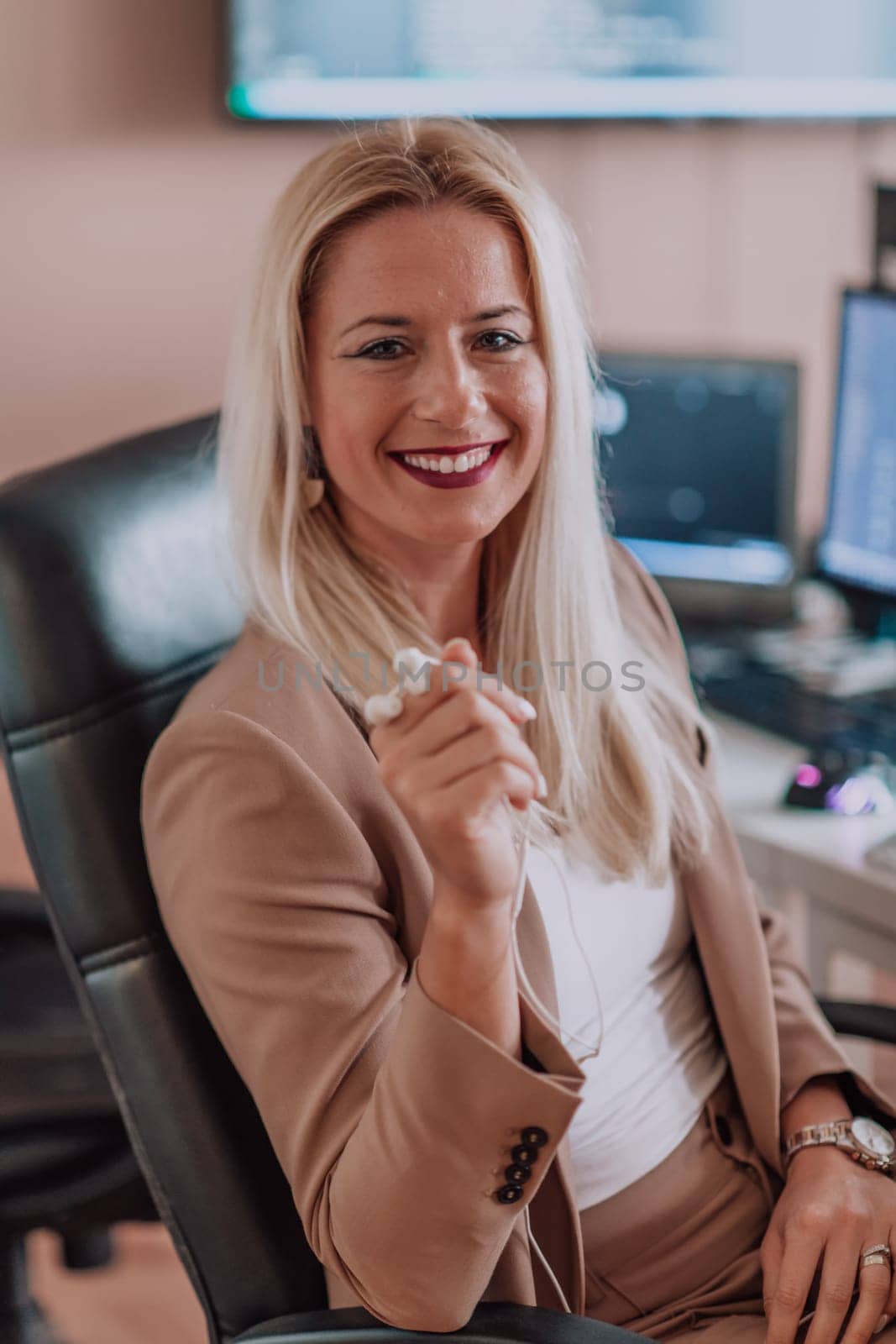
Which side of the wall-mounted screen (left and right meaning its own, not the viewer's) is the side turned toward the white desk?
front

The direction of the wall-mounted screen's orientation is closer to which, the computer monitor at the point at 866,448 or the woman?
the woman

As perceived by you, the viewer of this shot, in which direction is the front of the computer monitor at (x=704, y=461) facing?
facing the viewer

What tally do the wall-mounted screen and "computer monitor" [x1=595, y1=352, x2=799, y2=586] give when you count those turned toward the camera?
2

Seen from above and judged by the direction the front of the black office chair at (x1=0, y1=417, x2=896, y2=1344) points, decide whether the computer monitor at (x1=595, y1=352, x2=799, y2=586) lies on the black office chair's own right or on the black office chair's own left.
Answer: on the black office chair's own left

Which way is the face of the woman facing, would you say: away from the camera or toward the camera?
toward the camera

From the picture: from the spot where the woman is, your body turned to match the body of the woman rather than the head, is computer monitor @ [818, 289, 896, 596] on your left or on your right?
on your left

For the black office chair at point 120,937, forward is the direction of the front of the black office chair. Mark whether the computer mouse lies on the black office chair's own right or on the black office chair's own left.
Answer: on the black office chair's own left

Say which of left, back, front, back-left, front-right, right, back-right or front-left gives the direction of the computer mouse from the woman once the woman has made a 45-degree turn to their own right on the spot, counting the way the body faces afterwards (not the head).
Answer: back-left

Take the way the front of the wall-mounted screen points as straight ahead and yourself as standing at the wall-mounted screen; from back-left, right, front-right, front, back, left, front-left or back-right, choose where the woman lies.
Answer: front

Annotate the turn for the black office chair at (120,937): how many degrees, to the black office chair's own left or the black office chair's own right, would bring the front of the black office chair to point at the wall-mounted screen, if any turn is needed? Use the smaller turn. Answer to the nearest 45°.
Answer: approximately 135° to the black office chair's own left

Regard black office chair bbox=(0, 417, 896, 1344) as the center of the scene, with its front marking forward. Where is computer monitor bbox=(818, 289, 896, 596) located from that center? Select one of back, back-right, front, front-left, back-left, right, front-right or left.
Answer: left

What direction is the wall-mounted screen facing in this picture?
toward the camera
